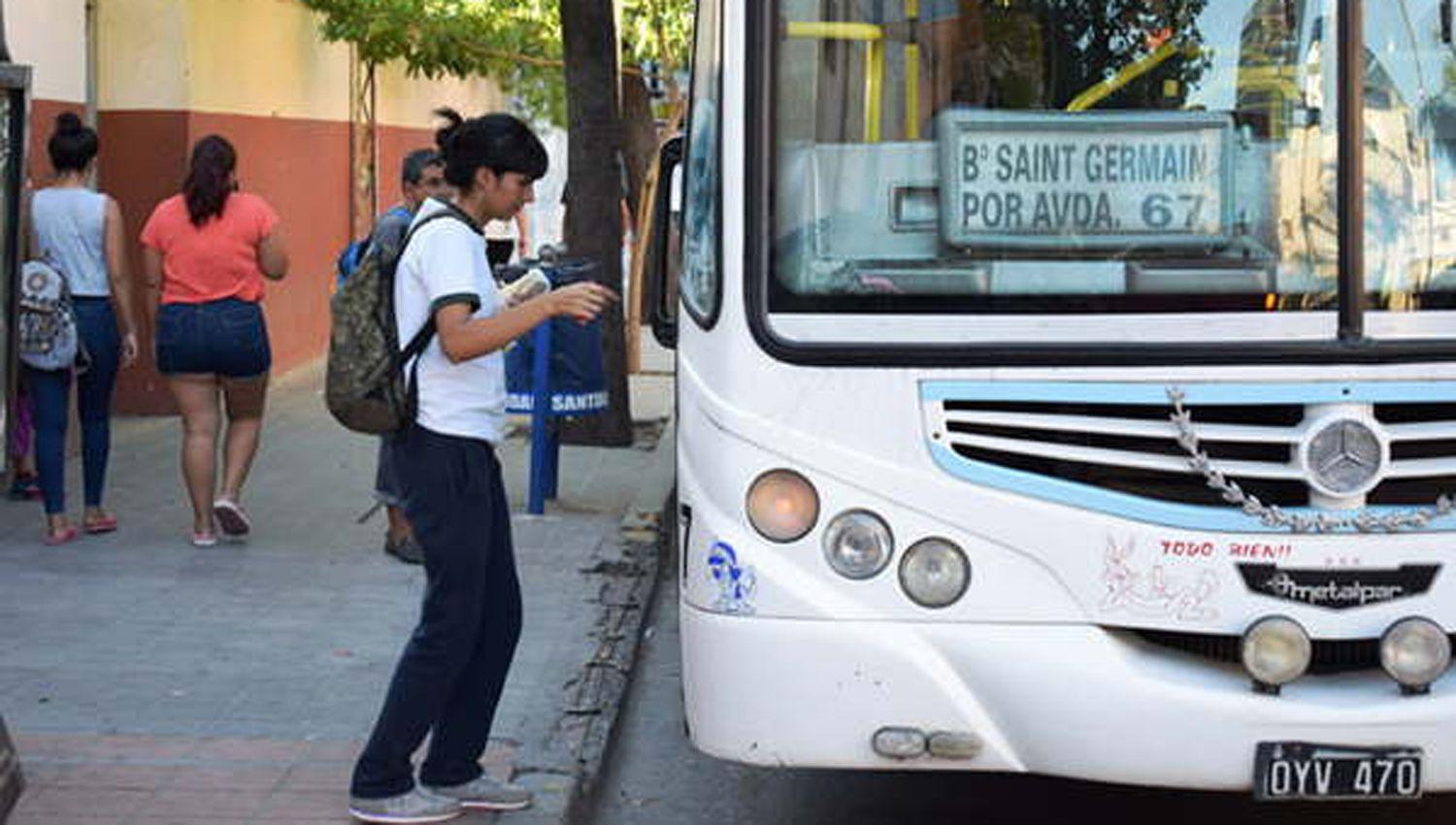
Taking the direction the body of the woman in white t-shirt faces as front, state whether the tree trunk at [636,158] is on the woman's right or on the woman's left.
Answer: on the woman's left

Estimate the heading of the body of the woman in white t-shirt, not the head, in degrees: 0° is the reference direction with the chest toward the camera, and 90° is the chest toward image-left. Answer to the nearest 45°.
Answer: approximately 270°

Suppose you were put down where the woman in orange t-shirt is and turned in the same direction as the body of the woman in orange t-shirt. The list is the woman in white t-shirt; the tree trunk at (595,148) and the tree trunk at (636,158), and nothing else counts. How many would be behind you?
1

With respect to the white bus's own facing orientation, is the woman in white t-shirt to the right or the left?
on its right

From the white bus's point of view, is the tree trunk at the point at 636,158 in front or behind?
behind

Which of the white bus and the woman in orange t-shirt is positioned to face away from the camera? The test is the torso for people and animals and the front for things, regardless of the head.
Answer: the woman in orange t-shirt

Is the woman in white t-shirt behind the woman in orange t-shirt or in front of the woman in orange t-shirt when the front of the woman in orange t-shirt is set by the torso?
behind

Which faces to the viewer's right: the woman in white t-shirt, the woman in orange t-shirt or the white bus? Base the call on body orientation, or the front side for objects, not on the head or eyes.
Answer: the woman in white t-shirt

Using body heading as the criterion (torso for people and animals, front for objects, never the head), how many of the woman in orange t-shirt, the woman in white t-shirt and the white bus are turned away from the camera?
1

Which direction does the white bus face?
toward the camera

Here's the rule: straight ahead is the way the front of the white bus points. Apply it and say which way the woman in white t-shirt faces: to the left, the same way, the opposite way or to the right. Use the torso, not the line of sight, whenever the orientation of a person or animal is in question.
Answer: to the left

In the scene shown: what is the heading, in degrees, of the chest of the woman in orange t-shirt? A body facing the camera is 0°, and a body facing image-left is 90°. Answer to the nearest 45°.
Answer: approximately 180°

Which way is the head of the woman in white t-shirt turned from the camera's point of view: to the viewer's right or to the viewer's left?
to the viewer's right
